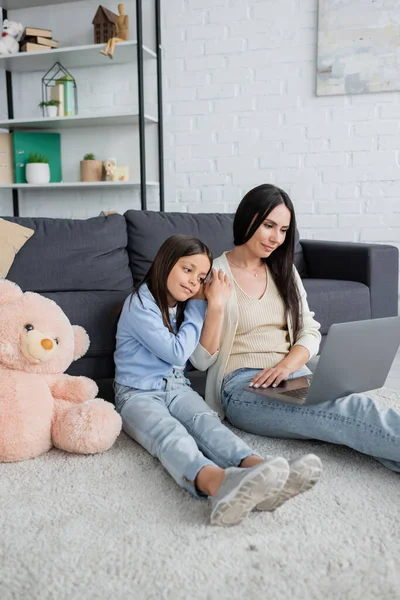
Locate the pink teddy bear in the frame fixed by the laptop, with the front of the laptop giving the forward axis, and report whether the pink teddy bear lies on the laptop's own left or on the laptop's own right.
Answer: on the laptop's own left

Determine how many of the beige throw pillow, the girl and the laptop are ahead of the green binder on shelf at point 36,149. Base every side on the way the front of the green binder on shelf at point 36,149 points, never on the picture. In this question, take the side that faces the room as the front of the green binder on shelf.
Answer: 3

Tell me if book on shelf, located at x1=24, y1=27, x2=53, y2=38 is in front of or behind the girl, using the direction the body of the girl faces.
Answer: behind

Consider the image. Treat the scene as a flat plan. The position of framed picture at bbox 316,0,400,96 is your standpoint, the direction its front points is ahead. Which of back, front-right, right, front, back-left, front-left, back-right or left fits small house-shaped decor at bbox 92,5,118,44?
right

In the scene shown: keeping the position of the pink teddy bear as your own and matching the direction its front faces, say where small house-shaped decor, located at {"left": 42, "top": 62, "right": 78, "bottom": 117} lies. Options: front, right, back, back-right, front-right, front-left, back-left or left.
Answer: back-left

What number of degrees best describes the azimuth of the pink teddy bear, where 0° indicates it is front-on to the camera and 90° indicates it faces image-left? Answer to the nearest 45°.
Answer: approximately 315°

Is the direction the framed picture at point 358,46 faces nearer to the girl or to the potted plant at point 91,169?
the girl

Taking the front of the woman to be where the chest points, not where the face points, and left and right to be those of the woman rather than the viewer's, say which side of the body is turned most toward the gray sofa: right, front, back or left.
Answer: back

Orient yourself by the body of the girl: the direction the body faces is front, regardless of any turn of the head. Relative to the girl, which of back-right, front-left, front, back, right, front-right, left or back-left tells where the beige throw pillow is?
back

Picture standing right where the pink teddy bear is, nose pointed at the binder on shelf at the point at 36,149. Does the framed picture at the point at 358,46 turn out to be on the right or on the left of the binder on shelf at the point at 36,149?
right

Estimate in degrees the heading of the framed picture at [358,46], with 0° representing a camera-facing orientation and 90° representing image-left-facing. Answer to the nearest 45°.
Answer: approximately 0°

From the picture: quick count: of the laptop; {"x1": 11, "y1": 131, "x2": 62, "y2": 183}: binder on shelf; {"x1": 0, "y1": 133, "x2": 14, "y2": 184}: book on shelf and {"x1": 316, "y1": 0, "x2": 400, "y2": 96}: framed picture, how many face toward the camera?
3

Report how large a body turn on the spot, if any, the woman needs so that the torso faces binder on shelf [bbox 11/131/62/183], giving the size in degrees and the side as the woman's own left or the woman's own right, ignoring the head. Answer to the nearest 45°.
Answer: approximately 180°
